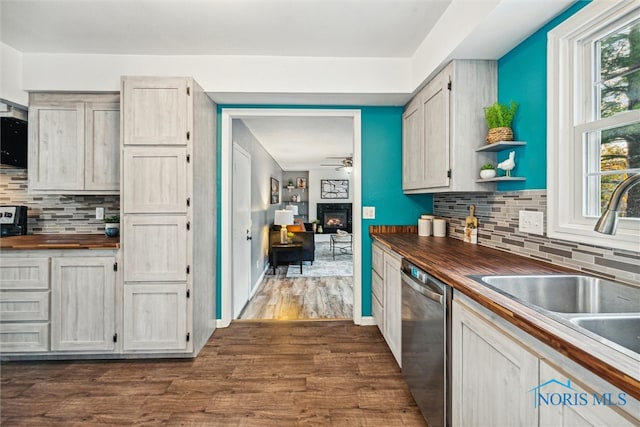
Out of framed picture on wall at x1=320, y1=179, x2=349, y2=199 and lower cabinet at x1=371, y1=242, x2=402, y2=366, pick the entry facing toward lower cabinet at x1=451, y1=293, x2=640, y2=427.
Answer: the framed picture on wall

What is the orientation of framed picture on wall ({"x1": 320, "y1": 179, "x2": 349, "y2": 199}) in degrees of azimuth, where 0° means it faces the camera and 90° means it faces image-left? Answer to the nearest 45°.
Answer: approximately 0°

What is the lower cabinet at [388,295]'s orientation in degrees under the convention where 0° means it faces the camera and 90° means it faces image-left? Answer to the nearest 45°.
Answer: approximately 90°

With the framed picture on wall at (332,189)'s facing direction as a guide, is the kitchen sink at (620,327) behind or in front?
in front

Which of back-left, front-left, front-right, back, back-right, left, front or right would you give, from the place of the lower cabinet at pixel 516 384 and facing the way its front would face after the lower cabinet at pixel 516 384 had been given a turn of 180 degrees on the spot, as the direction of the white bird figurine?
front-left

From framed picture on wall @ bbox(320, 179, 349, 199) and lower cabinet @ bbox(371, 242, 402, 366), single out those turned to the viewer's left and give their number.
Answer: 1

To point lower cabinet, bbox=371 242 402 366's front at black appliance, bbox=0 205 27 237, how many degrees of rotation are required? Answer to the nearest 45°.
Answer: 0° — it already faces it

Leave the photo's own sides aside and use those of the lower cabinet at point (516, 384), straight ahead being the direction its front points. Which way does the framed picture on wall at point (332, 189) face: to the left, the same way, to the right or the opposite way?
to the left

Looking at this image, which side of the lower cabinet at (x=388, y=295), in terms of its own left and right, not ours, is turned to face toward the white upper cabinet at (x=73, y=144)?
front

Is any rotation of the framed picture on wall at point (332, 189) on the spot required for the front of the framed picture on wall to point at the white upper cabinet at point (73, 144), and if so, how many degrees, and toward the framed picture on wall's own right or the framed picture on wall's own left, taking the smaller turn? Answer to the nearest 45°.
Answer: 0° — it already faces it

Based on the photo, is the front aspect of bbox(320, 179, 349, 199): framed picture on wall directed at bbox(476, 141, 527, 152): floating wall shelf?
yes

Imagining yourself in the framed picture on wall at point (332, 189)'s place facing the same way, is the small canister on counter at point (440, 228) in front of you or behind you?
in front

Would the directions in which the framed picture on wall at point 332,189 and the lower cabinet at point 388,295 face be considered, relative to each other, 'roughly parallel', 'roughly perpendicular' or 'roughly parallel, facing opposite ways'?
roughly perpendicular
